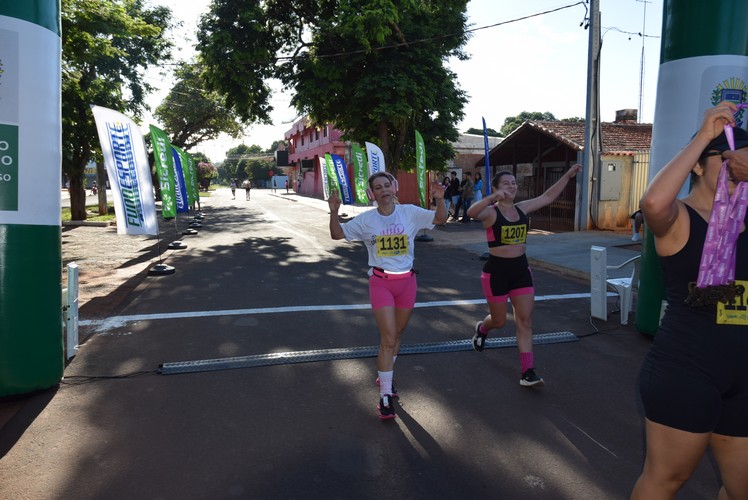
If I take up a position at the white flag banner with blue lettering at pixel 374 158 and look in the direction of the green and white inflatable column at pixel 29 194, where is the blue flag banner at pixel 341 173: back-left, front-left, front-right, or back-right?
back-right

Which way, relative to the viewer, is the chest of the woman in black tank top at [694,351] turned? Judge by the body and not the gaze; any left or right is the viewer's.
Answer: facing the viewer and to the right of the viewer

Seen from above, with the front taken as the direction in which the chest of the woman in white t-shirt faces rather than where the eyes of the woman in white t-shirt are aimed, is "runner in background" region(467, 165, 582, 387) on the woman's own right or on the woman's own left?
on the woman's own left

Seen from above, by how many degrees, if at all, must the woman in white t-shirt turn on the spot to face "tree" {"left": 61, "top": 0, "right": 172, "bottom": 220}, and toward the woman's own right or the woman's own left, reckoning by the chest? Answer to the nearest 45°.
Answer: approximately 135° to the woman's own right

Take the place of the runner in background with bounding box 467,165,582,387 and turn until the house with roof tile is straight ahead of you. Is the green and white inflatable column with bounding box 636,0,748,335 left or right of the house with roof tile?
right

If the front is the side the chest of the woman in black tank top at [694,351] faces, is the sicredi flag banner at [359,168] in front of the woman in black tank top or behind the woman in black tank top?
behind

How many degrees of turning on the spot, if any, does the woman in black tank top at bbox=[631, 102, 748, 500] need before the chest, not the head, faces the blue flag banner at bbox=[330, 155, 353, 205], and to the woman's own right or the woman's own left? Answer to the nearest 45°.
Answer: approximately 180°

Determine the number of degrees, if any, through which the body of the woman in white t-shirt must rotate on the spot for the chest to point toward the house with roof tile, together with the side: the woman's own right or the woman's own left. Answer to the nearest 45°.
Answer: approximately 135° to the woman's own left

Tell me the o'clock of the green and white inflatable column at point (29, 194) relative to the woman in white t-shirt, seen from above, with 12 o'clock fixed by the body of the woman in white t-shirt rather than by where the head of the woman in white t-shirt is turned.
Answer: The green and white inflatable column is roughly at 3 o'clock from the woman in white t-shirt.

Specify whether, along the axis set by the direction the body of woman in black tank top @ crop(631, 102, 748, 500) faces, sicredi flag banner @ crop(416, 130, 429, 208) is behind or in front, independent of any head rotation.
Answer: behind

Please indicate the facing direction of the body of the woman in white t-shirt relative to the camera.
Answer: toward the camera

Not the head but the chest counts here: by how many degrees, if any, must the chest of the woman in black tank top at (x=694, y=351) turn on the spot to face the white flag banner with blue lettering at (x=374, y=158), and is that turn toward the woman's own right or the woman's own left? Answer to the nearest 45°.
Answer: approximately 180°

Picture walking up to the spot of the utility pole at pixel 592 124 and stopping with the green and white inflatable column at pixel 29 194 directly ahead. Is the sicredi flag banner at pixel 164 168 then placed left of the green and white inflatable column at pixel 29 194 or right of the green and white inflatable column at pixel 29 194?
right

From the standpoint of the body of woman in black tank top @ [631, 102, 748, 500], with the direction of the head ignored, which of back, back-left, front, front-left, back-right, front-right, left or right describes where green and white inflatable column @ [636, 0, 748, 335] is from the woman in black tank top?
back-left

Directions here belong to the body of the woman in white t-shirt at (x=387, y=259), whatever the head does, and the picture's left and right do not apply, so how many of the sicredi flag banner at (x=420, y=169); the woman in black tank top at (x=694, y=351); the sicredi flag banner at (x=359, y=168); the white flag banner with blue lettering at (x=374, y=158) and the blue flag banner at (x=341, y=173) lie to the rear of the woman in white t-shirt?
4
